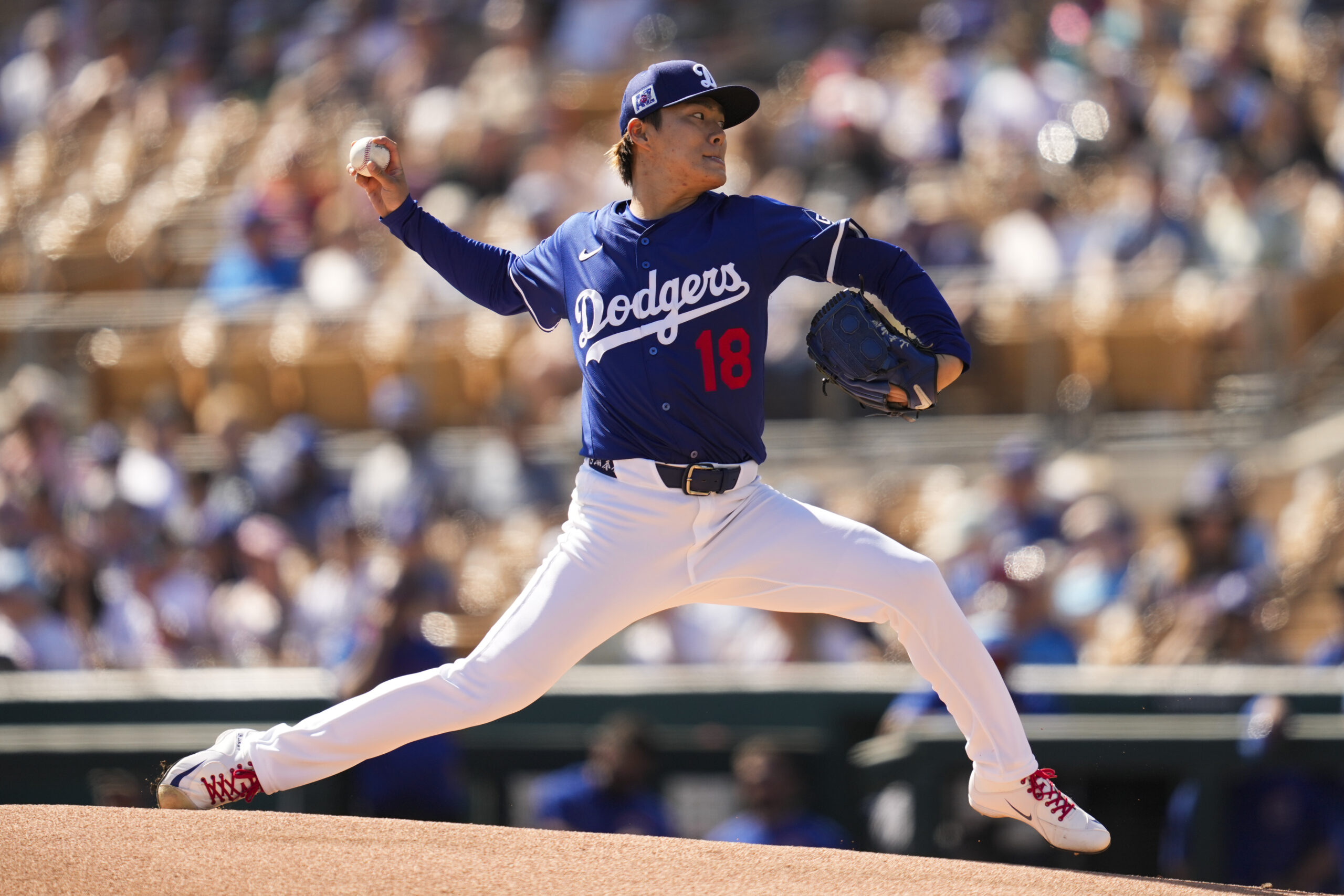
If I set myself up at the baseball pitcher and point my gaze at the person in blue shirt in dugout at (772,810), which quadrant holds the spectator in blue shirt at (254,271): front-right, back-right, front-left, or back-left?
front-left

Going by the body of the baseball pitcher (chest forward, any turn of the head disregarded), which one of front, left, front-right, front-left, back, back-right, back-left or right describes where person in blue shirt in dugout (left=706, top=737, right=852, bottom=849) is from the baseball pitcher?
back

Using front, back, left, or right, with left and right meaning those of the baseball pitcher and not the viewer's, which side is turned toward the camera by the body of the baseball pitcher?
front

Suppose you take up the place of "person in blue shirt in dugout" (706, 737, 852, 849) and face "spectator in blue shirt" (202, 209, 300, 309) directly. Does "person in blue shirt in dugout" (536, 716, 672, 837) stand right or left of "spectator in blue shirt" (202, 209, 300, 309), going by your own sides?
left

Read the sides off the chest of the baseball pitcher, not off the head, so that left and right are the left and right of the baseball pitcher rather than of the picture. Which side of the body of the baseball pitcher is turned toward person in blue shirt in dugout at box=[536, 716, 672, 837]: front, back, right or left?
back

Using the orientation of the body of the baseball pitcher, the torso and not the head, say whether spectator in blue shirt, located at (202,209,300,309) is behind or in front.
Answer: behind

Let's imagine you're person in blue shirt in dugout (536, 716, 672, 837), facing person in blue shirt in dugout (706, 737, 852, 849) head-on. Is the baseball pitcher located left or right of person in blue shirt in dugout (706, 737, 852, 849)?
right

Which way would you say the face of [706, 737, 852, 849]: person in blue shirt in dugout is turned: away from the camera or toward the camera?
toward the camera
